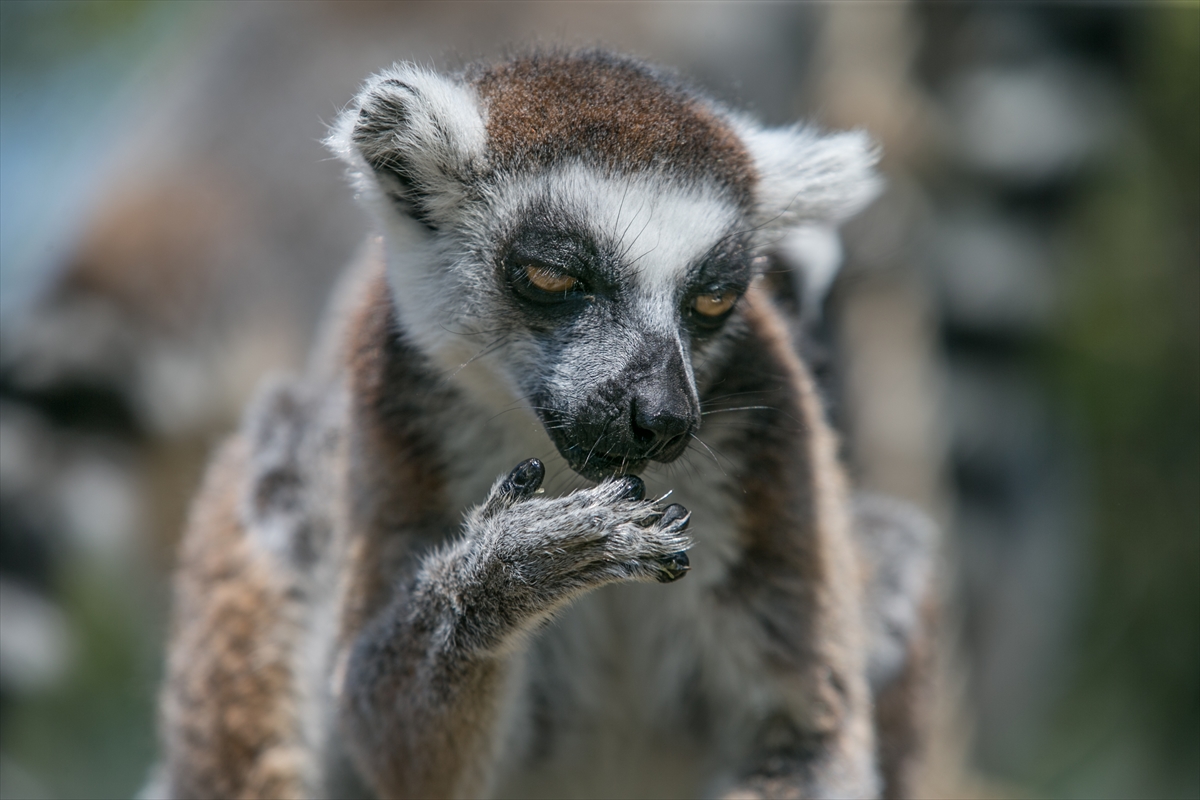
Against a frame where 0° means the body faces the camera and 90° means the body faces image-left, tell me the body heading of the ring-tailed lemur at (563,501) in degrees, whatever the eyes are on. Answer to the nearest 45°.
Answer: approximately 315°
